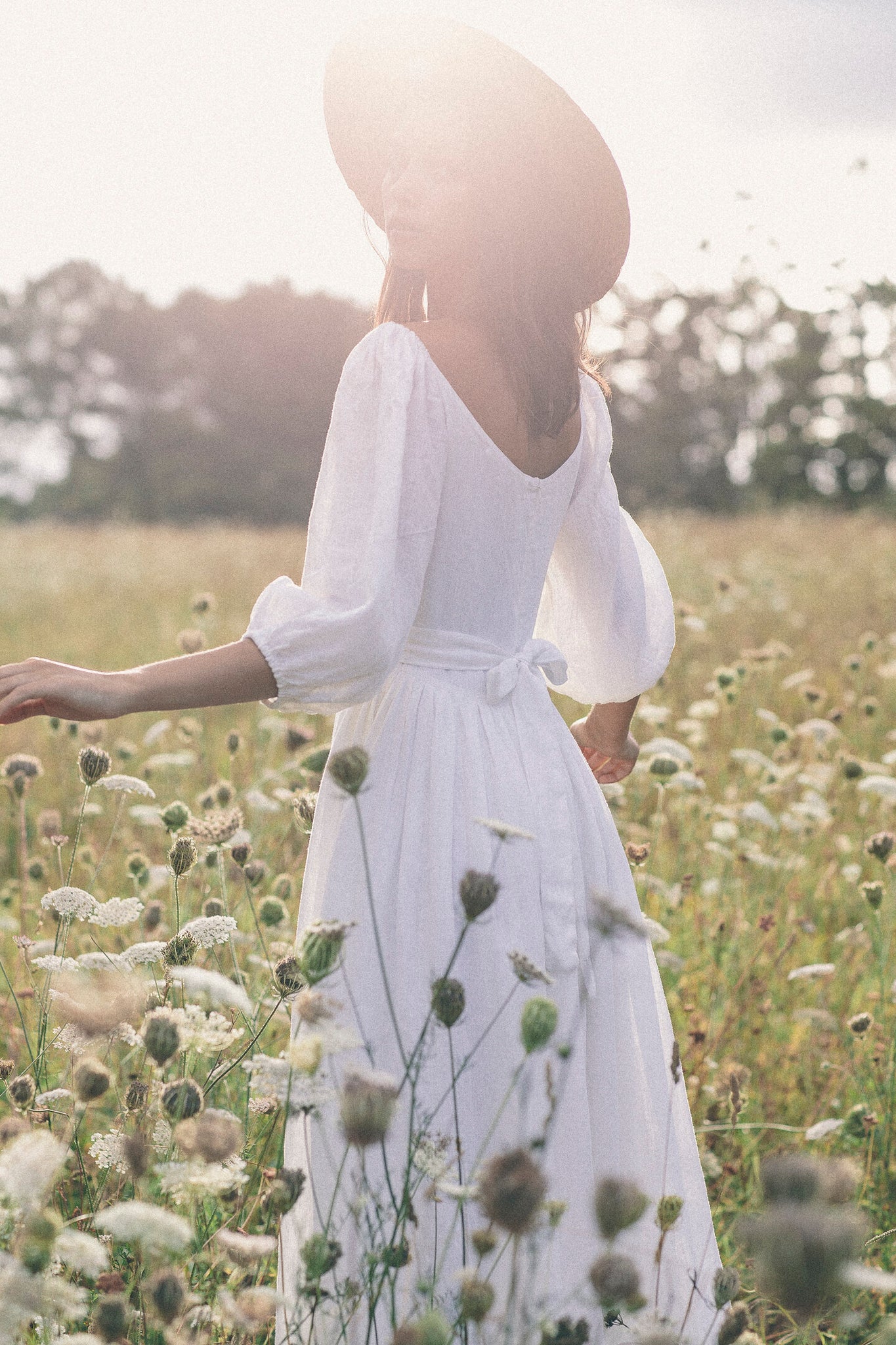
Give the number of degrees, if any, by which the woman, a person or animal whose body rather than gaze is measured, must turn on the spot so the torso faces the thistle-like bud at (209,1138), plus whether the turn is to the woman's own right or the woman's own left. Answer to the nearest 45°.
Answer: approximately 135° to the woman's own left

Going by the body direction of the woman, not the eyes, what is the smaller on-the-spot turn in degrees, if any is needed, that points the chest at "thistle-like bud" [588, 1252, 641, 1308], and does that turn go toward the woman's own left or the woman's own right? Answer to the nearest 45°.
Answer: approximately 135° to the woman's own left

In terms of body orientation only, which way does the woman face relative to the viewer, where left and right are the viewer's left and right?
facing away from the viewer and to the left of the viewer

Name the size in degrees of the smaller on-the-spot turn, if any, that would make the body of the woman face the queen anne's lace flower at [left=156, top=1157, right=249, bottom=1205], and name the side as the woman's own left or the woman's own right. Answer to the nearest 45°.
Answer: approximately 135° to the woman's own left

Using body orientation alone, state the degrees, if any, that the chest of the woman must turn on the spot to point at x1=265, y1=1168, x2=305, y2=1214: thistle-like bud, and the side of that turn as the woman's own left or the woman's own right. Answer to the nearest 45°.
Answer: approximately 135° to the woman's own left

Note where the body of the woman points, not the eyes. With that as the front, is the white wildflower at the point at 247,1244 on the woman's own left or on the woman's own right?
on the woman's own left

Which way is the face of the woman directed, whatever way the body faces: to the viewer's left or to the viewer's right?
to the viewer's left
